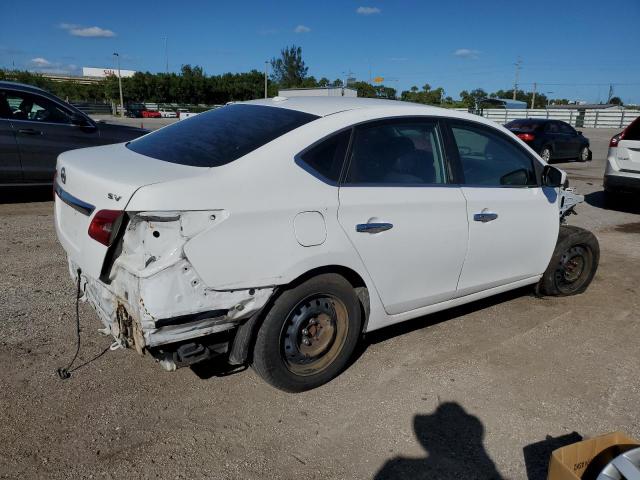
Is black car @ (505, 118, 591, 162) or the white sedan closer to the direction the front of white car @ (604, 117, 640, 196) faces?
the black car

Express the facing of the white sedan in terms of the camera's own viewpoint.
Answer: facing away from the viewer and to the right of the viewer

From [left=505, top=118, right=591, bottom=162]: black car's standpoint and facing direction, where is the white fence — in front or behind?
in front

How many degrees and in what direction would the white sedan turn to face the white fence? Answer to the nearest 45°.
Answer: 0° — it already faces it

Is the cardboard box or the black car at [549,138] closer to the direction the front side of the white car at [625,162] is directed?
the black car

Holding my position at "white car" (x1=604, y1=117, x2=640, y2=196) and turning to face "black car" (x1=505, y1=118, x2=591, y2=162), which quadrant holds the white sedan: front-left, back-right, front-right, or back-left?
back-left

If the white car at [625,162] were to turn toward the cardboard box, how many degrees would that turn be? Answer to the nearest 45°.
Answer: approximately 135° to its right

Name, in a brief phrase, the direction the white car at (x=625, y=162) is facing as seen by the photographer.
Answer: facing away from the viewer and to the right of the viewer

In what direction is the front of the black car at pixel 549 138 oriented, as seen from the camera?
facing away from the viewer and to the right of the viewer

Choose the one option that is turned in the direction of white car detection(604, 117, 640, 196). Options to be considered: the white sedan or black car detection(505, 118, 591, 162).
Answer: the white sedan
